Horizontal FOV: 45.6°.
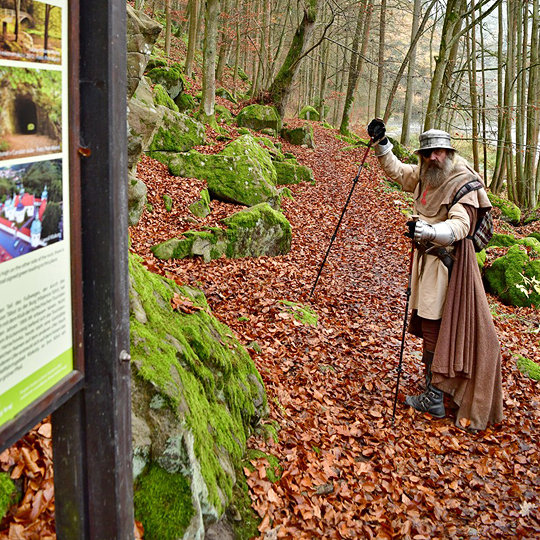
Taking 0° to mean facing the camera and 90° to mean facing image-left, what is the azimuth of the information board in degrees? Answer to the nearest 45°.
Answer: approximately 315°

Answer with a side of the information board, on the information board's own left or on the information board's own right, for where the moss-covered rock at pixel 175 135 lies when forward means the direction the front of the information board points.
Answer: on the information board's own left

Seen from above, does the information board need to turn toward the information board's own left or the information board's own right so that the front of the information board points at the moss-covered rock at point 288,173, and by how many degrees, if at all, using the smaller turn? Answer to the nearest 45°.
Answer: approximately 90° to the information board's own left

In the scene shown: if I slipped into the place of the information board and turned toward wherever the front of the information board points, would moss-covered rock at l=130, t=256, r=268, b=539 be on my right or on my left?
on my left

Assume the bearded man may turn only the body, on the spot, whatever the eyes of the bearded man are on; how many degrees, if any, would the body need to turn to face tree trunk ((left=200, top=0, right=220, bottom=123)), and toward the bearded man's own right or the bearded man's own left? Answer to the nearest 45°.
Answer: approximately 90° to the bearded man's own right

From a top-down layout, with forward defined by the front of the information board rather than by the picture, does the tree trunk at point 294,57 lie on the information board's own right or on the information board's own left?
on the information board's own left

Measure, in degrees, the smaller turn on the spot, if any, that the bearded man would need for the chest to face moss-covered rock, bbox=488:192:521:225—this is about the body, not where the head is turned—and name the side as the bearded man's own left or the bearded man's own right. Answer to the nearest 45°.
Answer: approximately 135° to the bearded man's own right

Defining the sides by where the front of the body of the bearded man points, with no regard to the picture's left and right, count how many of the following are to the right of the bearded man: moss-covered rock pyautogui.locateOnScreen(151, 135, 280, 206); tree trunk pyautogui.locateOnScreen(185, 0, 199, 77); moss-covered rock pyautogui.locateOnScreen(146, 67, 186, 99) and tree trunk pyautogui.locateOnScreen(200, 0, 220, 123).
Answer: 4

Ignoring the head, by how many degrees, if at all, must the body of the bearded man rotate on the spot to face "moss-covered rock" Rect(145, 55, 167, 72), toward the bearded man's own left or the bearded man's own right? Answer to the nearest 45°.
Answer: approximately 90° to the bearded man's own right

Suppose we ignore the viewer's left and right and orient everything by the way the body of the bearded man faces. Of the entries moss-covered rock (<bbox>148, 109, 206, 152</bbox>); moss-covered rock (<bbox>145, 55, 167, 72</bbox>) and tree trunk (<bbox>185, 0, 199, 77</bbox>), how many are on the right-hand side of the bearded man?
3

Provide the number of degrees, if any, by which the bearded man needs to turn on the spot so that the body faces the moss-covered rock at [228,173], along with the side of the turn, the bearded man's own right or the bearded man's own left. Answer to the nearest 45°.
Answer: approximately 90° to the bearded man's own right

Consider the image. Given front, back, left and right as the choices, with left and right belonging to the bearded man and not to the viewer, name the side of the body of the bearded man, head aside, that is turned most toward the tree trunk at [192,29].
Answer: right

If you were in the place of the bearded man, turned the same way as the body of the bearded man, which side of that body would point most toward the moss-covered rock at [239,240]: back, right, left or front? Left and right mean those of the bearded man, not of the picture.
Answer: right

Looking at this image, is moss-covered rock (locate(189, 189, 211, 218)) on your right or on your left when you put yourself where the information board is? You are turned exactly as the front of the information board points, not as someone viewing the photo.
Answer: on your left
